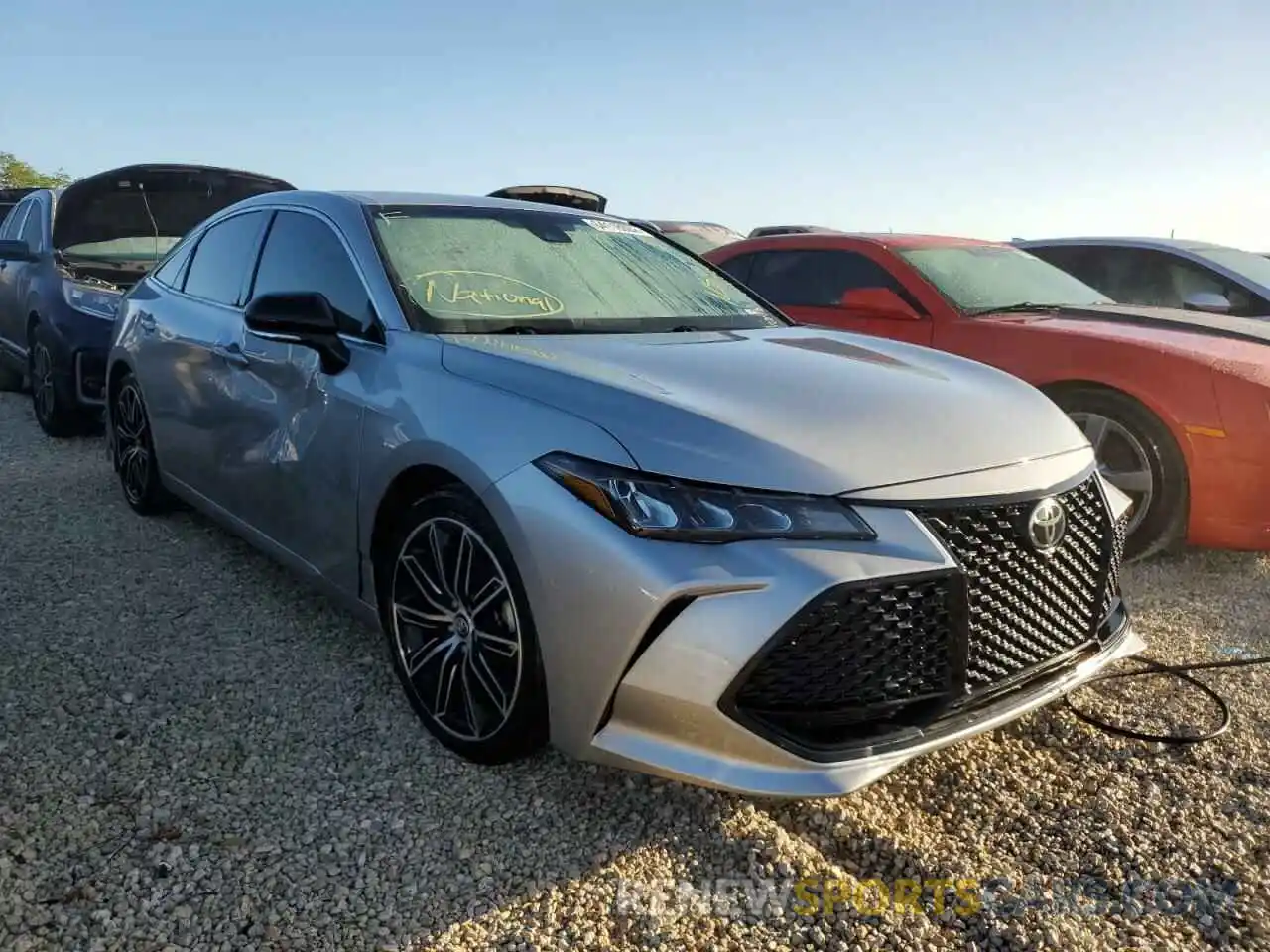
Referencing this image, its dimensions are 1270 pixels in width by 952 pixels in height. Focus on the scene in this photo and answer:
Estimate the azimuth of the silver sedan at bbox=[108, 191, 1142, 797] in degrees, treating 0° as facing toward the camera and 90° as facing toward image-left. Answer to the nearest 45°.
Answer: approximately 315°

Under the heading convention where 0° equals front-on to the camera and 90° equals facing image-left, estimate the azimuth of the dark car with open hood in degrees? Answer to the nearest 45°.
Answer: approximately 315°

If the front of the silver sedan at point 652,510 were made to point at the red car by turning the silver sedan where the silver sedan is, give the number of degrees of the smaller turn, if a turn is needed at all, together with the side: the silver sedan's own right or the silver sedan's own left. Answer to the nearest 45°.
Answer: approximately 90° to the silver sedan's own left

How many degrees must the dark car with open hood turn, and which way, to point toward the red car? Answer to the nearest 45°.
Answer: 0° — it already faces it

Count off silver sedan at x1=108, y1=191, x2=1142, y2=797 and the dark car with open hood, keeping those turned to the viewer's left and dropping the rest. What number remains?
0

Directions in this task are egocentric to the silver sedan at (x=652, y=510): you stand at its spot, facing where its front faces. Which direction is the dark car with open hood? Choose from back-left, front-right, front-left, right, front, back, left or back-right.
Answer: back

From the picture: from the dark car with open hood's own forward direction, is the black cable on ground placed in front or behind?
in front
